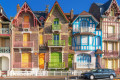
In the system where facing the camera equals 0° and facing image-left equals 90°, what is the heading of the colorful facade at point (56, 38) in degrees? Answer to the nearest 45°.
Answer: approximately 0°

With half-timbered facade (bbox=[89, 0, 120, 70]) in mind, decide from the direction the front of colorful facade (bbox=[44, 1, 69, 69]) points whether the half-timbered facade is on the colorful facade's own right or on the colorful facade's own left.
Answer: on the colorful facade's own left

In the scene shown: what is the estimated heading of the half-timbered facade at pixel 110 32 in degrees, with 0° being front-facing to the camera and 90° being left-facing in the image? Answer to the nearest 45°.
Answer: approximately 0°

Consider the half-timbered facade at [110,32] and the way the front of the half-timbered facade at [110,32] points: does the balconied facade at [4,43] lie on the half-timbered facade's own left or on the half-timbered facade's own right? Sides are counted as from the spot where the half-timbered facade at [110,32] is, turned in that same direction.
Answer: on the half-timbered facade's own right

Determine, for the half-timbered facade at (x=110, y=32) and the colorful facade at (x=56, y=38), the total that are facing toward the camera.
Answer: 2

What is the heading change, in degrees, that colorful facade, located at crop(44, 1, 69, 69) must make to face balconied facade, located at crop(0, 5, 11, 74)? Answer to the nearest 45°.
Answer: approximately 90° to its right

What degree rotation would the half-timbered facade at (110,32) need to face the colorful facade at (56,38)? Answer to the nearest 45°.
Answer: approximately 45° to its right
